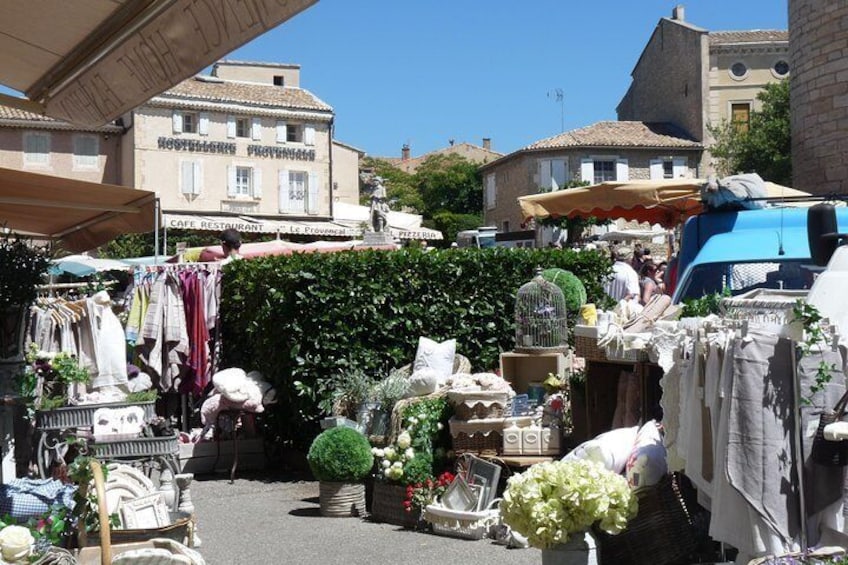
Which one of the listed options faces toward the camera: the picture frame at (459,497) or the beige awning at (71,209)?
the picture frame

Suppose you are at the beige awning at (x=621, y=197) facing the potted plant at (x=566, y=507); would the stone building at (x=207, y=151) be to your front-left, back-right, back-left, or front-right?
back-right

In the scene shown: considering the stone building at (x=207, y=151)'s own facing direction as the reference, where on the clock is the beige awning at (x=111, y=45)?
The beige awning is roughly at 12 o'clock from the stone building.

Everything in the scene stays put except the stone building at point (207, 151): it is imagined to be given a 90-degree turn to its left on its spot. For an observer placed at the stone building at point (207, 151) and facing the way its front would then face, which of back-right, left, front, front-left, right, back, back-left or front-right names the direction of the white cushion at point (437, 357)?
right

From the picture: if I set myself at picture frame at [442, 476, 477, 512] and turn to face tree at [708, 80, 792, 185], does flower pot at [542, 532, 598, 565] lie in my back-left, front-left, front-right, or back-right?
back-right

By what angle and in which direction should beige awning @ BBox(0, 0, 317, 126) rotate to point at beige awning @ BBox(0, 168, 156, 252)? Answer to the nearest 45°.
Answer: approximately 45° to its left

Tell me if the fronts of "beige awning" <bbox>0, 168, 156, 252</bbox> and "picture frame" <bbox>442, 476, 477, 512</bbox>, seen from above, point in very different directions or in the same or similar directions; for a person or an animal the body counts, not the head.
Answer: very different directions

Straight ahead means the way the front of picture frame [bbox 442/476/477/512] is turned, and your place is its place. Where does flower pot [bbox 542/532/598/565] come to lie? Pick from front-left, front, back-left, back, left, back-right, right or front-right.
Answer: front

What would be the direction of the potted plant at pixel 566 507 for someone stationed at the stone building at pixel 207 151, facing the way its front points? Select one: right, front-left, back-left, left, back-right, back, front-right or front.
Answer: front

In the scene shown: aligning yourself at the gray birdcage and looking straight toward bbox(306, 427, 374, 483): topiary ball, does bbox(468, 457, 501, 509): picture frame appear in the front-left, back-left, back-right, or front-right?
front-left

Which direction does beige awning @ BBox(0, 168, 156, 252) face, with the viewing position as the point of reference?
facing away from the viewer and to the right of the viewer

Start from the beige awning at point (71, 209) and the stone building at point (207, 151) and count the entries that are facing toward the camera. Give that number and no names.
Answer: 1

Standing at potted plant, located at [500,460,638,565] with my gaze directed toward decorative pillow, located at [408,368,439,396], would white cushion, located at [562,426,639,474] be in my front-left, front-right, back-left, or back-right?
front-right

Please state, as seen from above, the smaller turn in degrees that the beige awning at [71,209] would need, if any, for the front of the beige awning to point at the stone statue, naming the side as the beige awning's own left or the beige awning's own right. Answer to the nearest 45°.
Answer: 0° — it already faces it

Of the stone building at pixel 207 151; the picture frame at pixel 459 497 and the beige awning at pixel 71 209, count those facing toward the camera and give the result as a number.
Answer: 2

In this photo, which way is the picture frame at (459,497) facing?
toward the camera

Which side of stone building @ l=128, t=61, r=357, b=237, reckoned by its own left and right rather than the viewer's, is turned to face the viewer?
front
